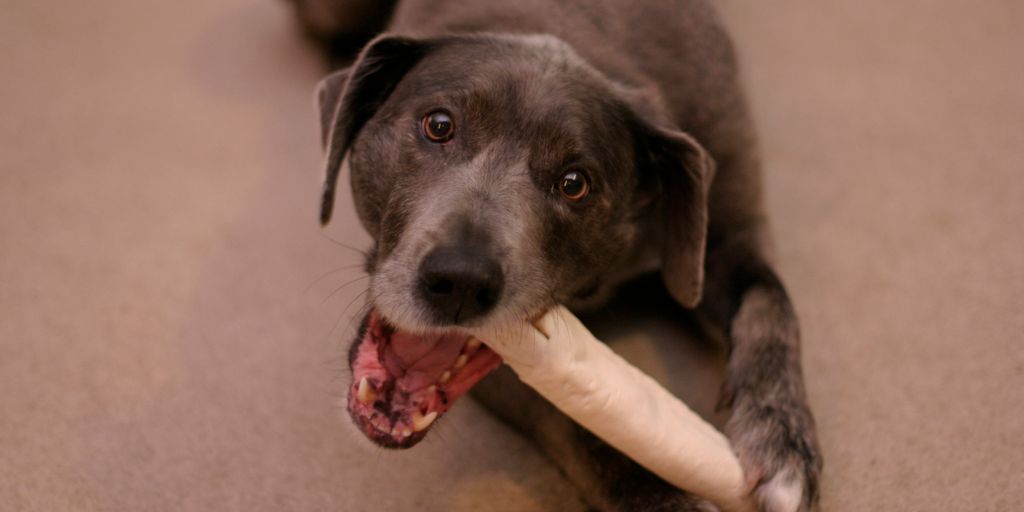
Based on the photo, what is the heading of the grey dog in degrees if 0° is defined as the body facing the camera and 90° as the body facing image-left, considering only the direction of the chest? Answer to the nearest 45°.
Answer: approximately 0°
